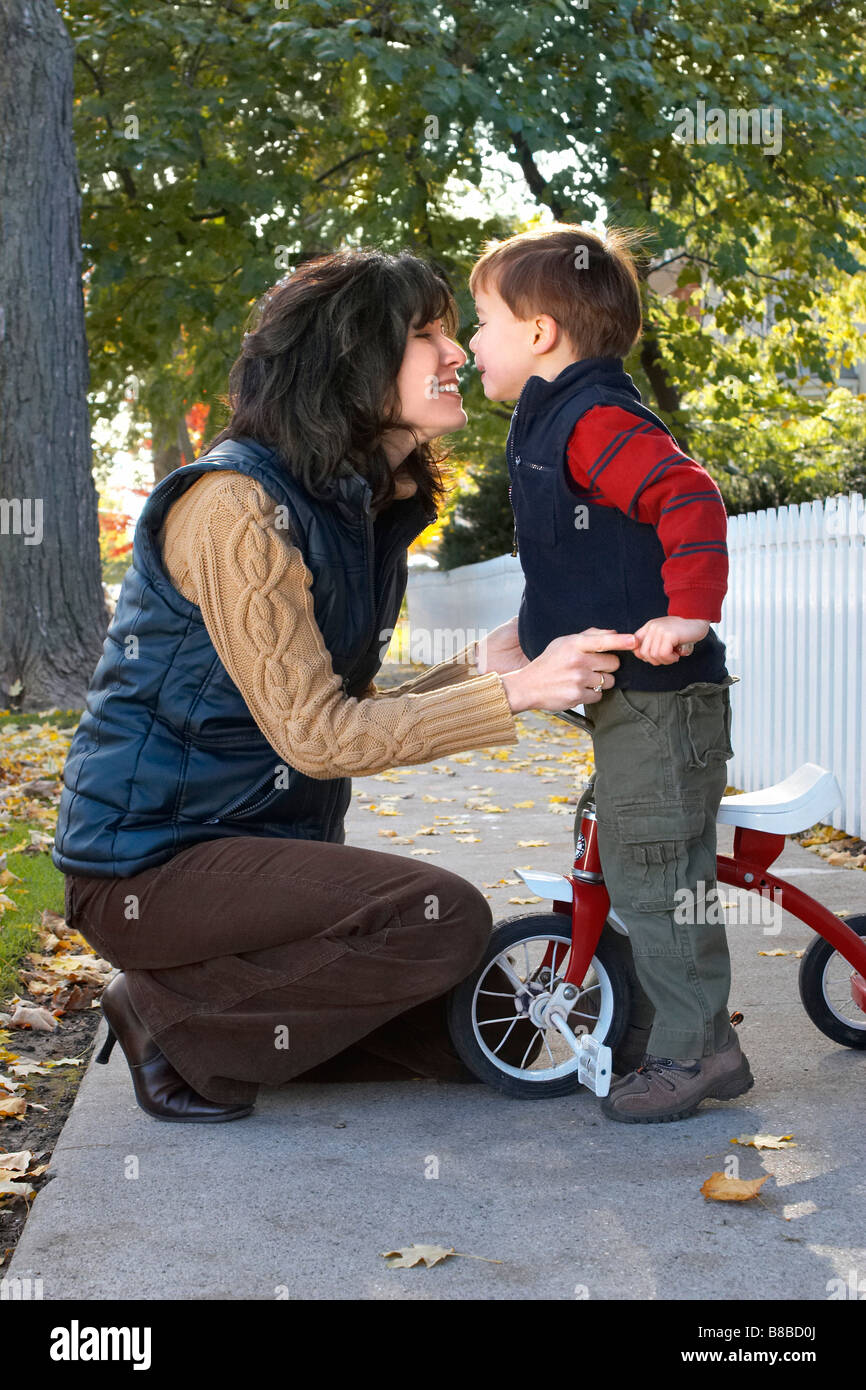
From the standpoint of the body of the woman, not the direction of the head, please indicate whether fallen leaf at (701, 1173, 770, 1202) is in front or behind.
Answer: in front

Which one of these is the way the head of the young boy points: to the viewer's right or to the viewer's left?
to the viewer's left

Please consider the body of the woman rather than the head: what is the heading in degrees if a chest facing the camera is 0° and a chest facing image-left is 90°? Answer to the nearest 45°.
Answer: approximately 270°

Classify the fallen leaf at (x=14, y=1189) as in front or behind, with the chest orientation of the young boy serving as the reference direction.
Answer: in front

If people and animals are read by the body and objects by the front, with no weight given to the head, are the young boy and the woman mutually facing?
yes

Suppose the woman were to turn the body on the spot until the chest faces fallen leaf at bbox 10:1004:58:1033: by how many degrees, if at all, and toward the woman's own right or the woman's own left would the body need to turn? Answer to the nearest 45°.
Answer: approximately 135° to the woman's own left

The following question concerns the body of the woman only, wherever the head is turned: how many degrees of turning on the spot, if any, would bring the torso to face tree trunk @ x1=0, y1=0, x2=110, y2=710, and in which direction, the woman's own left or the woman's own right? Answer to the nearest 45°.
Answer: approximately 90° to the woman's own left

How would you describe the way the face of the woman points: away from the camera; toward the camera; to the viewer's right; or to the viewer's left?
to the viewer's right

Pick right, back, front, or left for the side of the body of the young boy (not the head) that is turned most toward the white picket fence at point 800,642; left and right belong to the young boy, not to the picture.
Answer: right

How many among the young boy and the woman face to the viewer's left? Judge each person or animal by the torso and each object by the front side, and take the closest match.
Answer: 1

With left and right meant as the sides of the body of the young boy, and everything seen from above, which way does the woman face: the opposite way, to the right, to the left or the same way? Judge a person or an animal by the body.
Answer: the opposite way

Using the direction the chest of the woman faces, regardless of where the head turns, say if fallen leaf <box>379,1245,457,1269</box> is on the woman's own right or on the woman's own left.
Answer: on the woman's own right

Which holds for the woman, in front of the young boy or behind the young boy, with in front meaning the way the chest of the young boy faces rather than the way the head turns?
in front

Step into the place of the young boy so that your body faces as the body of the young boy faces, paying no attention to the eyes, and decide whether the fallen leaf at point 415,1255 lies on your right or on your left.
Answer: on your left

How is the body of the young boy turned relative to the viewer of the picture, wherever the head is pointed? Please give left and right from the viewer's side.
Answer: facing to the left of the viewer
